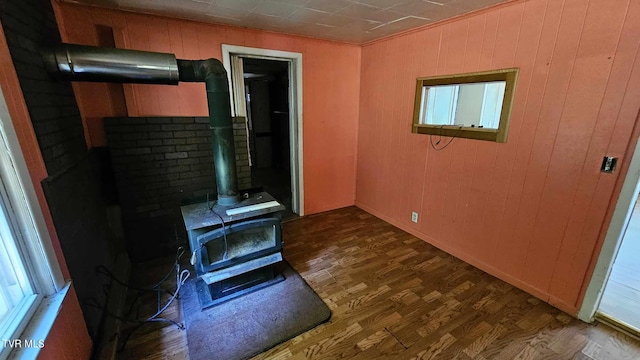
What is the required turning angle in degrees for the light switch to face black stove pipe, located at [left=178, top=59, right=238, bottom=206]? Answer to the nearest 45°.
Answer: approximately 45° to its right

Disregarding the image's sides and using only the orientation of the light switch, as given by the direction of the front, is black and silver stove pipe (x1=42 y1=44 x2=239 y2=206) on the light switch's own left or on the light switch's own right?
on the light switch's own right
